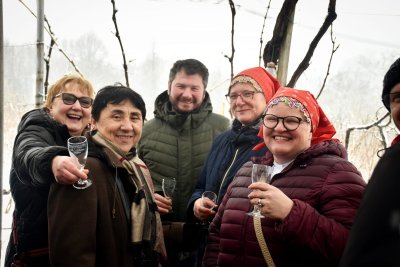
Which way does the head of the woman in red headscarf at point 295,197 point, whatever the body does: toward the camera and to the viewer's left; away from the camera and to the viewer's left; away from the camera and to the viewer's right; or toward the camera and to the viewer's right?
toward the camera and to the viewer's left

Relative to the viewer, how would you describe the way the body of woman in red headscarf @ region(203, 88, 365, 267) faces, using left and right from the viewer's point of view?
facing the viewer and to the left of the viewer
